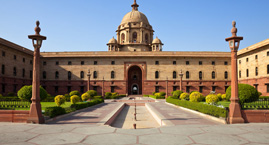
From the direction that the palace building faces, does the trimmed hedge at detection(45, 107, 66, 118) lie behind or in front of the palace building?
in front

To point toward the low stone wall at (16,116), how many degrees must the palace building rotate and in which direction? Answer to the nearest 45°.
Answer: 0° — it already faces it

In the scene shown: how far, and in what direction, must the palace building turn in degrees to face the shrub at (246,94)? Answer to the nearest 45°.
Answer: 0° — it already faces it

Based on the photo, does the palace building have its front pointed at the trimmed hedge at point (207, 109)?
yes

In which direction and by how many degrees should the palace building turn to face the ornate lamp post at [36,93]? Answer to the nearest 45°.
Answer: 0° — it already faces it

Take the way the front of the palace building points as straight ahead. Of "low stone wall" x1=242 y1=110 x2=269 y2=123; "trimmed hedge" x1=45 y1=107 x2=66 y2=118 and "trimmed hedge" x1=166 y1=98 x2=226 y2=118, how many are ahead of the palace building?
3

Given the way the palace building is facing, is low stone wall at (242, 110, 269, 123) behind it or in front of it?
in front

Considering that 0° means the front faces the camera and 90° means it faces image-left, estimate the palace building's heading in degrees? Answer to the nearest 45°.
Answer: approximately 0°
